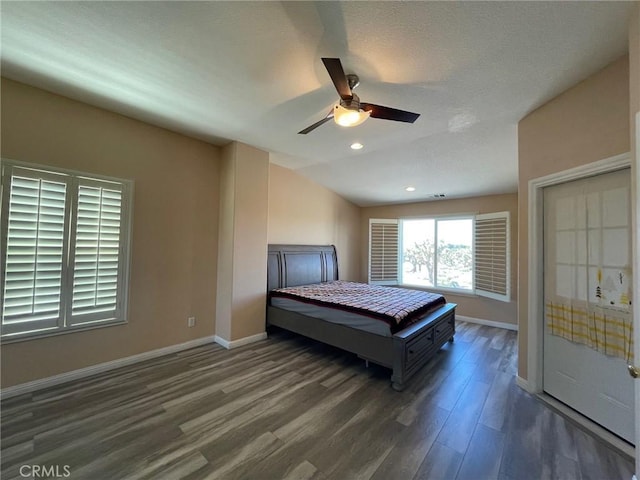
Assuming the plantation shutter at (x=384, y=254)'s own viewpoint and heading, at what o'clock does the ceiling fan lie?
The ceiling fan is roughly at 12 o'clock from the plantation shutter.

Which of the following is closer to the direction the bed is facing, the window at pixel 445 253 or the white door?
the white door

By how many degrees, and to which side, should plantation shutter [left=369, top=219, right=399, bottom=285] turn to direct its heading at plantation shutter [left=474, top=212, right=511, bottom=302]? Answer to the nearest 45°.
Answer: approximately 45° to its left

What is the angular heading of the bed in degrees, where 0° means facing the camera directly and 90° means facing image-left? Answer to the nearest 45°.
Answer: approximately 315°

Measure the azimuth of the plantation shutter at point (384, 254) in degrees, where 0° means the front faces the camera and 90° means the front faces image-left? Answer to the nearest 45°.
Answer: approximately 0°

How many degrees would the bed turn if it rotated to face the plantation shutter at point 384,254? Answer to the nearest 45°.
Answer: approximately 135° to its left
